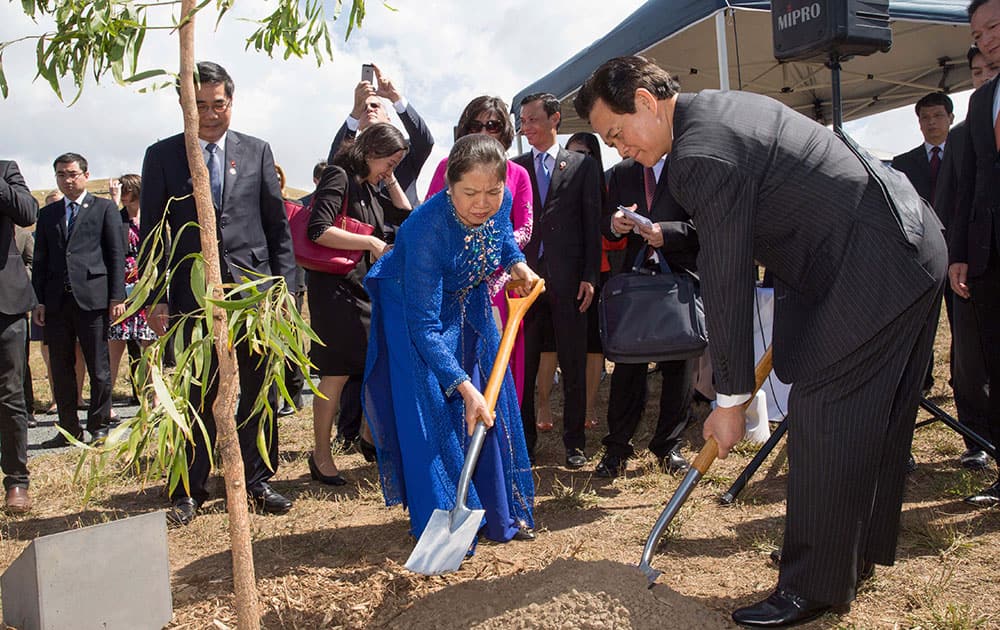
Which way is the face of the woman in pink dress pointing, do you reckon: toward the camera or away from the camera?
toward the camera

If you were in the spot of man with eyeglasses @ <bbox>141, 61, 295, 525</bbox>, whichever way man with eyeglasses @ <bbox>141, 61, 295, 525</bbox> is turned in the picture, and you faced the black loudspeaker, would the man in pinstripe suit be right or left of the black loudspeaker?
right

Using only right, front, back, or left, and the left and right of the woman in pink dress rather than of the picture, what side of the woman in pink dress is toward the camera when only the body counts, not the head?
front

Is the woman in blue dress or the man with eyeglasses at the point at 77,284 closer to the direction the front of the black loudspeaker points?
the woman in blue dress

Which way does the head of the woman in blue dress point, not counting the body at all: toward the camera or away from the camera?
toward the camera

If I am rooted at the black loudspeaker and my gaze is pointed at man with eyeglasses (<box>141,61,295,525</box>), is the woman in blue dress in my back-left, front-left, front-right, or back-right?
front-left

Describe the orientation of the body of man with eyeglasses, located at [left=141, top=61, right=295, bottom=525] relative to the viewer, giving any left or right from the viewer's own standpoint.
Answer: facing the viewer

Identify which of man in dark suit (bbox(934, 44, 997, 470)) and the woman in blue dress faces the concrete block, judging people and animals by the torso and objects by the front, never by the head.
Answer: the man in dark suit

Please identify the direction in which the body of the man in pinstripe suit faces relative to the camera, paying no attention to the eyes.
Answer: to the viewer's left

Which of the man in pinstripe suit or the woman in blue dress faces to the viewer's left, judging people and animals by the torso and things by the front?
the man in pinstripe suit

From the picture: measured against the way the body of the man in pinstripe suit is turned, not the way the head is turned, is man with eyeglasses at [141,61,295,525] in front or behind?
in front

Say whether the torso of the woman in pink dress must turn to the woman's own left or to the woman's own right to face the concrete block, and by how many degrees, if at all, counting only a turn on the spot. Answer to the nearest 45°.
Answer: approximately 45° to the woman's own right
